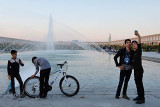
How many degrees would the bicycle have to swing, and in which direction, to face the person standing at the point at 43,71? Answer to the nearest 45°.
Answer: approximately 180°

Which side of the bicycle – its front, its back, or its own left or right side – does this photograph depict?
right
